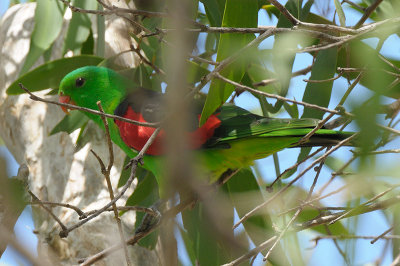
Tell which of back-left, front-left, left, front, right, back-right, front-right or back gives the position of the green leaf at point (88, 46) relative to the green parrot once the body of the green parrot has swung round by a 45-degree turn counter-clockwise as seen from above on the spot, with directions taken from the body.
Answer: right

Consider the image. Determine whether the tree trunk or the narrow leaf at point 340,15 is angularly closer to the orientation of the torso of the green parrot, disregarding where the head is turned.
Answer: the tree trunk

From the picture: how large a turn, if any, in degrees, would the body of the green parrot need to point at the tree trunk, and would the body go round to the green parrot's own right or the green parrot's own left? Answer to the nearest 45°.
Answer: approximately 45° to the green parrot's own right

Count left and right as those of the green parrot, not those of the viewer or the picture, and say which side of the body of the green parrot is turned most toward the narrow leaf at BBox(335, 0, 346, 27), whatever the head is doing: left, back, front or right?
back

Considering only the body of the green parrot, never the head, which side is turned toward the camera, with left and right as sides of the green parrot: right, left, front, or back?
left

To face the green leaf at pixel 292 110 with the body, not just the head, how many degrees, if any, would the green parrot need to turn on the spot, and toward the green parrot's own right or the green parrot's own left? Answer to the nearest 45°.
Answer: approximately 135° to the green parrot's own right
